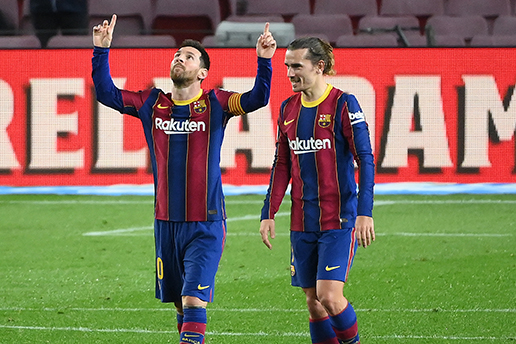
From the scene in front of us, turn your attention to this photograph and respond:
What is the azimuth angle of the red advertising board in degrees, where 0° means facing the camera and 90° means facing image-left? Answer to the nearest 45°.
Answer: approximately 0°
